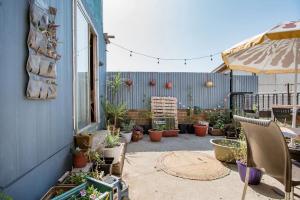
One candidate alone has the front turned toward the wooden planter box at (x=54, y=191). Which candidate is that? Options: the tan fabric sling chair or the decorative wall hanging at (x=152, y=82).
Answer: the decorative wall hanging

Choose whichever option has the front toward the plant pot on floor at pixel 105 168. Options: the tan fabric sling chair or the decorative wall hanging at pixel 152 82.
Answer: the decorative wall hanging

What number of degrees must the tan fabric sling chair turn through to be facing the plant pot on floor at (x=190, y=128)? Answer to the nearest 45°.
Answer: approximately 90° to its left

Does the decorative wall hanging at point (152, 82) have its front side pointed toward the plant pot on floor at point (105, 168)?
yes

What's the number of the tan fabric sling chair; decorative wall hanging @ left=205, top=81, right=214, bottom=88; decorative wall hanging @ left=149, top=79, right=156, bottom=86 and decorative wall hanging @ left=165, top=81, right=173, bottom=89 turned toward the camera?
3

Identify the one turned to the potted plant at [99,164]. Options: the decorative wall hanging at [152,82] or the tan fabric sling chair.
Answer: the decorative wall hanging
